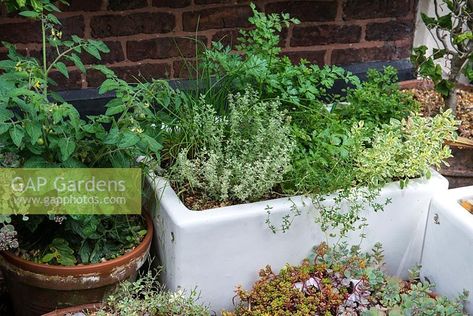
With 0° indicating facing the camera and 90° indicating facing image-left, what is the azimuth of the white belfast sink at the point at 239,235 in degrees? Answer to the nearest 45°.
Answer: approximately 0°

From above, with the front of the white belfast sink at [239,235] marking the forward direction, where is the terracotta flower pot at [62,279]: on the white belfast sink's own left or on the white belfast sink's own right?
on the white belfast sink's own right

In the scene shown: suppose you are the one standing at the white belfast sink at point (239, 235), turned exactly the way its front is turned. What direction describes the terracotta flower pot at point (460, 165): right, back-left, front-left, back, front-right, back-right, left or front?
back-left
